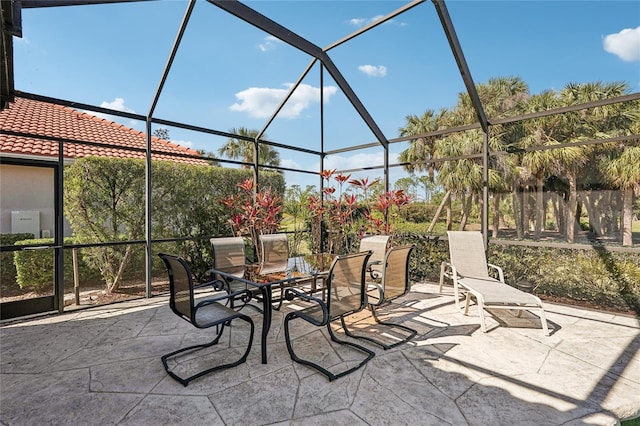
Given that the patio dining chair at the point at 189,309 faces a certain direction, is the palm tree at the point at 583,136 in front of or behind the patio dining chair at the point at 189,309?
in front

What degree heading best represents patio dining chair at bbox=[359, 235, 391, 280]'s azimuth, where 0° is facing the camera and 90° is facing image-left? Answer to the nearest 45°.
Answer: approximately 45°

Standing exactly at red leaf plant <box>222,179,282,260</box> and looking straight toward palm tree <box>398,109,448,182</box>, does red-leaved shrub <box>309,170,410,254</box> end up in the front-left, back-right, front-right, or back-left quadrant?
front-right

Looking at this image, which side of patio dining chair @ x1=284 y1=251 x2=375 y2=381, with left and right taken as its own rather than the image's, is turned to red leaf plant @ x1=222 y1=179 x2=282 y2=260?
front

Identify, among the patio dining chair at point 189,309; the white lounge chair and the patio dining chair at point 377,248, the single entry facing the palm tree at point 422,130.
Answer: the patio dining chair at point 189,309

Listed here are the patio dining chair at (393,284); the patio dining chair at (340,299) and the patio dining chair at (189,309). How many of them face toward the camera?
0

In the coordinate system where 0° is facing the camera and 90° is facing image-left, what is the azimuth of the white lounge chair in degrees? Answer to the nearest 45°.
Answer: approximately 315°

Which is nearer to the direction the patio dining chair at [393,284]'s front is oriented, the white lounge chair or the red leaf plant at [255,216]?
the red leaf plant

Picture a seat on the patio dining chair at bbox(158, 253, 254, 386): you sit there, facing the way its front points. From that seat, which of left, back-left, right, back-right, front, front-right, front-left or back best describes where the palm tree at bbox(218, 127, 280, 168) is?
front-left

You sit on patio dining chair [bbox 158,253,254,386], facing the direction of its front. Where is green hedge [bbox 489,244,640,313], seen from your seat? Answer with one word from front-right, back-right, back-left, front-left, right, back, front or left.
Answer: front-right

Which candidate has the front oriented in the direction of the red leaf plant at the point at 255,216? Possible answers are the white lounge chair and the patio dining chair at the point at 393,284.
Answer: the patio dining chair

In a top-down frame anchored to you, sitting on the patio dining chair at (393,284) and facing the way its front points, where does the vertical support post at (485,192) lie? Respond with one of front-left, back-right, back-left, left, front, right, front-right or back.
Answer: right

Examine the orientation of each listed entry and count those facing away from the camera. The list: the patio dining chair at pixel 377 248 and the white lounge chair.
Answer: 0

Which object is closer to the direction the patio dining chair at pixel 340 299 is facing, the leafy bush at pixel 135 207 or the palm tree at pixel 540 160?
the leafy bush

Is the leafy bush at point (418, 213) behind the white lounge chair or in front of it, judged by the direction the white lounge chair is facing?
behind

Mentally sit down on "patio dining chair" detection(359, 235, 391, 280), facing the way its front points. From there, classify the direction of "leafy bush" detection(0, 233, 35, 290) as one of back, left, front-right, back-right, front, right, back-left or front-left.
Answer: front-right

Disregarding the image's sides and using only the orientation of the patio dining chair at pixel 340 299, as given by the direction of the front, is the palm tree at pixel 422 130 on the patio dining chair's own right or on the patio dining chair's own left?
on the patio dining chair's own right

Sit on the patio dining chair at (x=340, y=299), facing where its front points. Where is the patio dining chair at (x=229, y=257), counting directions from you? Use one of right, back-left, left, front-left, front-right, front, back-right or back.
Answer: front

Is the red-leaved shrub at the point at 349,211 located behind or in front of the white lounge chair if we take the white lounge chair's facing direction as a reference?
behind

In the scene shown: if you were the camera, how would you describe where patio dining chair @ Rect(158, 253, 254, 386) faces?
facing away from the viewer and to the right of the viewer
